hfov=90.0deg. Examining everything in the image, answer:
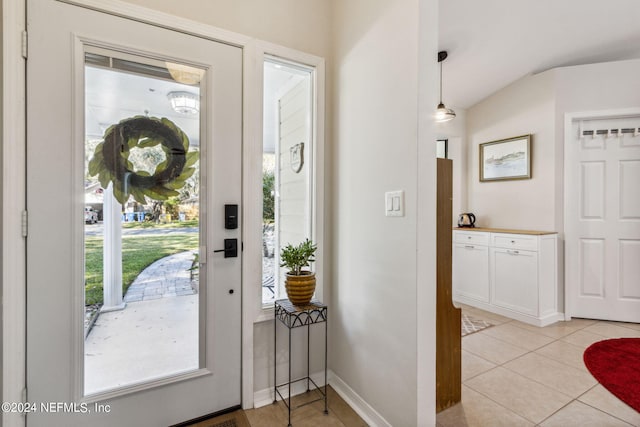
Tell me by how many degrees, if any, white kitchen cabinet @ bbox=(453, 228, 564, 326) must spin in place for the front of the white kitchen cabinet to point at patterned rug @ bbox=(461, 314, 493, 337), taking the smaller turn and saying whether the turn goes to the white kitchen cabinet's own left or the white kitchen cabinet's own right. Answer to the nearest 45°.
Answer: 0° — it already faces it

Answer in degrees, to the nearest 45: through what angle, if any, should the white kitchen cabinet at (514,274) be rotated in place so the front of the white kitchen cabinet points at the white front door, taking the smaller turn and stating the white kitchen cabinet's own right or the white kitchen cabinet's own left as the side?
0° — it already faces it

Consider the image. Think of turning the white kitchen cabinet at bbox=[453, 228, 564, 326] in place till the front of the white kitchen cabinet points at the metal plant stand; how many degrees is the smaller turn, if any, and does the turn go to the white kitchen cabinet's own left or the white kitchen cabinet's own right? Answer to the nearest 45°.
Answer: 0° — it already faces it

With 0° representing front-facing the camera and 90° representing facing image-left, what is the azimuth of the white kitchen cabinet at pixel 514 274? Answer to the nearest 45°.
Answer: approximately 45°

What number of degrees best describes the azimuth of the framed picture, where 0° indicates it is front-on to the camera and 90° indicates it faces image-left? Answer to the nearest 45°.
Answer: approximately 45°
